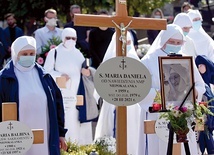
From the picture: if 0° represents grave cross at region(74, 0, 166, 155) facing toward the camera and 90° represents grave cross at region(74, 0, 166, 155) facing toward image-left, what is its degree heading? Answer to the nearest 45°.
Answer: approximately 0°

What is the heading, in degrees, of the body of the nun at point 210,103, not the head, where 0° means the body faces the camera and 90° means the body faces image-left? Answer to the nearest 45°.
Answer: approximately 45°

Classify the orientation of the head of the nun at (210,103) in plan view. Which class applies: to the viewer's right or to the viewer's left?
to the viewer's left

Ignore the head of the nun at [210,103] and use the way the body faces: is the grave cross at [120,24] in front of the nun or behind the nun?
in front

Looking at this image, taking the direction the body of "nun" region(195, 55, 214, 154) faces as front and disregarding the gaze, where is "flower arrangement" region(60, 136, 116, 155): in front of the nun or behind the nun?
in front

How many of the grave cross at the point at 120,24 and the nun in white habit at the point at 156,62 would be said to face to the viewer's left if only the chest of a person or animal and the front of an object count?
0

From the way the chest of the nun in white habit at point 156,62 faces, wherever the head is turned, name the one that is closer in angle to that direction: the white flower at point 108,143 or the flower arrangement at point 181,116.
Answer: the flower arrangement
